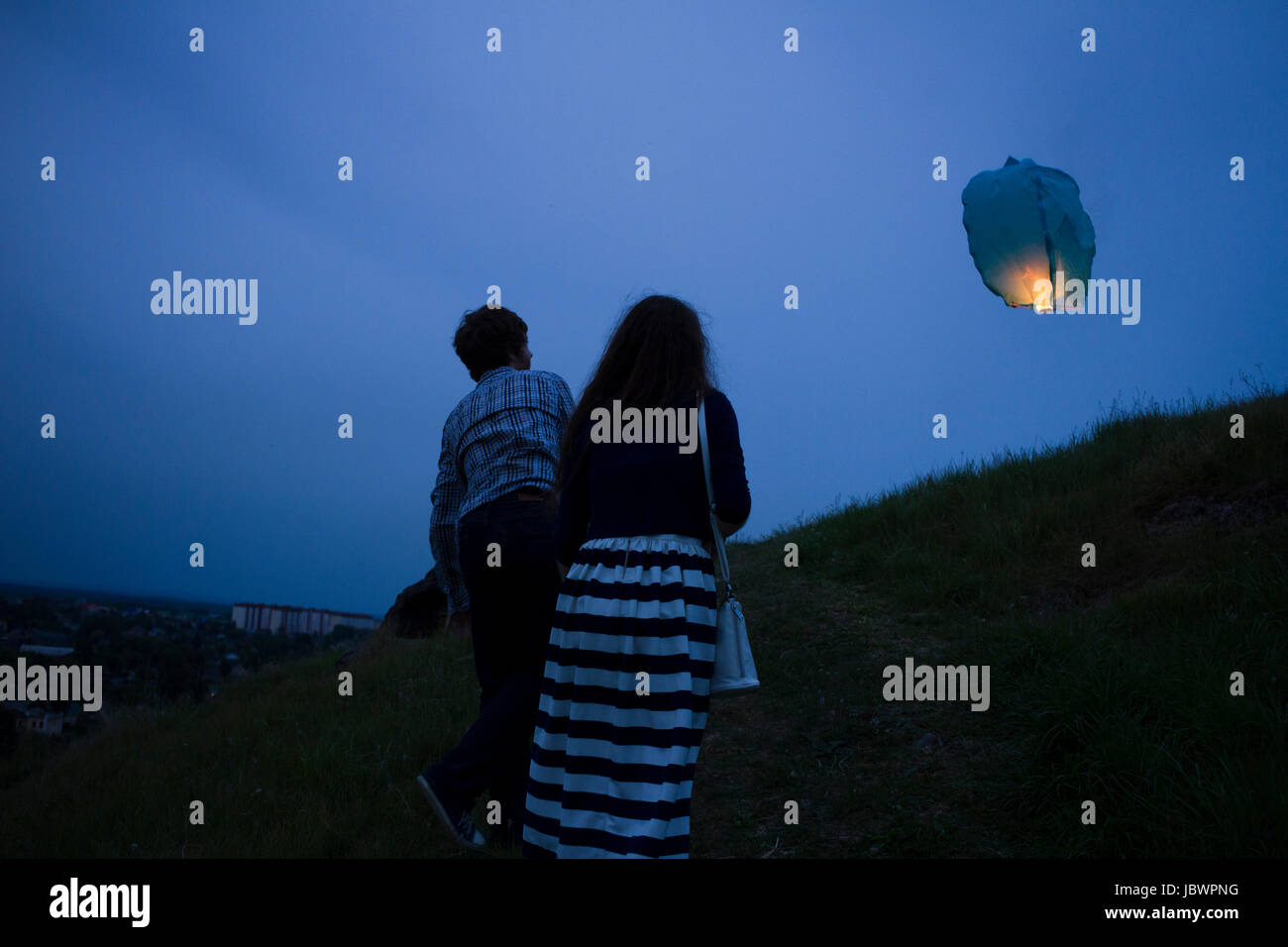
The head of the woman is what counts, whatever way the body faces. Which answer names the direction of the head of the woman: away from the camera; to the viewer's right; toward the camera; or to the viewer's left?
away from the camera

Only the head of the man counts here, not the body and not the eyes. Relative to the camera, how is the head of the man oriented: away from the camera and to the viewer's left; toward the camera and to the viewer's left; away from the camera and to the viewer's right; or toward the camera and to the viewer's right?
away from the camera and to the viewer's right

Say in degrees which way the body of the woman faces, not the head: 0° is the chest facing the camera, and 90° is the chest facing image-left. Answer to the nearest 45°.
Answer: approximately 180°
